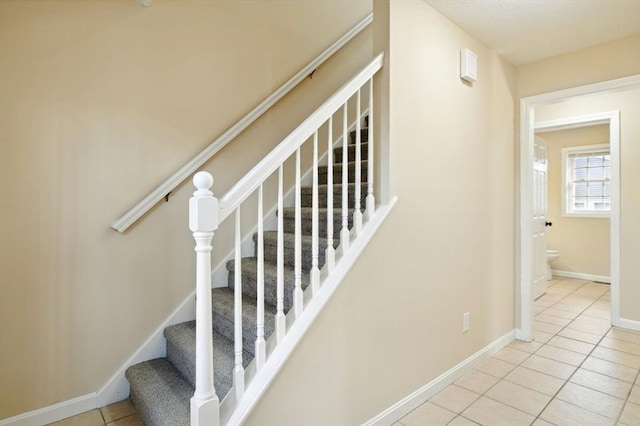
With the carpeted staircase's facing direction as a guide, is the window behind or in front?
behind

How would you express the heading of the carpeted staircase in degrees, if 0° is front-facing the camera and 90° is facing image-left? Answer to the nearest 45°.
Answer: approximately 45°

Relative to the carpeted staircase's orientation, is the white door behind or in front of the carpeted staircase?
behind
